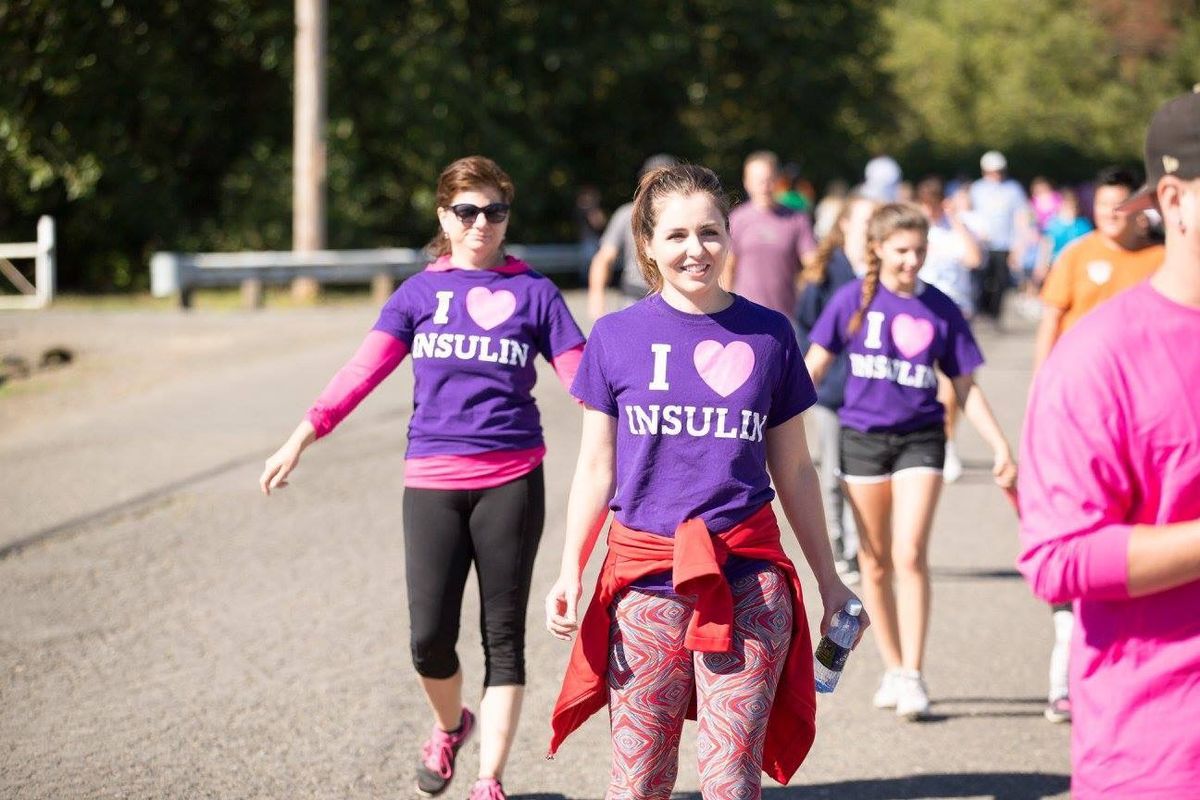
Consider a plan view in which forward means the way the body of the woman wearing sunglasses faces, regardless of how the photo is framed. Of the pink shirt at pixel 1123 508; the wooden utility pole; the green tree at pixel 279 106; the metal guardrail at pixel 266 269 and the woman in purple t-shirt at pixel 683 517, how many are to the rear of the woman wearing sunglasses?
3

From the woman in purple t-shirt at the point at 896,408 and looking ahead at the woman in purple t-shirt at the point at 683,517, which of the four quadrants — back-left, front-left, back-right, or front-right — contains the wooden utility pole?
back-right

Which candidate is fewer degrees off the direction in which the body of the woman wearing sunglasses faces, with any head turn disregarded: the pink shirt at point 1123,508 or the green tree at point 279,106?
the pink shirt

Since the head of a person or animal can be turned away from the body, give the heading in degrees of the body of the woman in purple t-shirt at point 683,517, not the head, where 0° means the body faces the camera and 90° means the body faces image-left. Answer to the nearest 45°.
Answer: approximately 0°

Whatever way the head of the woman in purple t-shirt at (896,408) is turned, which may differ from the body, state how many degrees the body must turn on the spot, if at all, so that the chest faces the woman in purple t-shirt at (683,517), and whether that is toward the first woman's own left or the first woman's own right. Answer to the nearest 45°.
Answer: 0° — they already face them

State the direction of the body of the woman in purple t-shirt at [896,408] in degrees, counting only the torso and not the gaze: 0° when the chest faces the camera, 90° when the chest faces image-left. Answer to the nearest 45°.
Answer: approximately 0°

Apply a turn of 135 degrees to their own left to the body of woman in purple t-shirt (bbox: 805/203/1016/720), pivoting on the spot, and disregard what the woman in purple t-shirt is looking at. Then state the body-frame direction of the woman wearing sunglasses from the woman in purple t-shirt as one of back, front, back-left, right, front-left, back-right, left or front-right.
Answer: back

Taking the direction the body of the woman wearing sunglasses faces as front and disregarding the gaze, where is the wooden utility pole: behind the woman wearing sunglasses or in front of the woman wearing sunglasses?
behind

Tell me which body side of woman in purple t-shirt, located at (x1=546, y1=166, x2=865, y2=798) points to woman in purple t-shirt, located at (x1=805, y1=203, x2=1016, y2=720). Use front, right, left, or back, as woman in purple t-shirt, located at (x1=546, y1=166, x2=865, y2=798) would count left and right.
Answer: back
